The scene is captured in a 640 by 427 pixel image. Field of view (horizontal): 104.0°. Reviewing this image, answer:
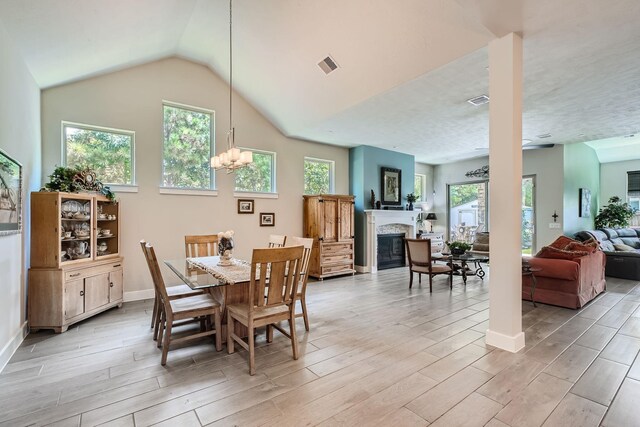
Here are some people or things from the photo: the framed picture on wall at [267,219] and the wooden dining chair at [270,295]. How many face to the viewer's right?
0

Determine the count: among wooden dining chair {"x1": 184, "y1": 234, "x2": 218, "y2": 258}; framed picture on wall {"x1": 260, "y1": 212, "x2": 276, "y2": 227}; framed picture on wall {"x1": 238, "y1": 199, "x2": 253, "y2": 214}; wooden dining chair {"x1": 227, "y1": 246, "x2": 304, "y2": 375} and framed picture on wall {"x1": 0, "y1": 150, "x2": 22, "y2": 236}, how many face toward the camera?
3

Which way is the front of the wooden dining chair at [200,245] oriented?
toward the camera

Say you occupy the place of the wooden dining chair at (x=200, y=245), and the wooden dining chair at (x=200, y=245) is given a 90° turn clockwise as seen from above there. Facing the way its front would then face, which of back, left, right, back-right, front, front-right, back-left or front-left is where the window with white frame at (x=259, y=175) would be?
back-right

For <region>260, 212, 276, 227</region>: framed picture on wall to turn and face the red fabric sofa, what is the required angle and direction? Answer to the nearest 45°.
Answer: approximately 45° to its left

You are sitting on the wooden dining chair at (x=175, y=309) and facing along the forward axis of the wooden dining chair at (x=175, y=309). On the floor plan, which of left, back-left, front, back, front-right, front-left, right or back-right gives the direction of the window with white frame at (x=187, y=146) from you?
left

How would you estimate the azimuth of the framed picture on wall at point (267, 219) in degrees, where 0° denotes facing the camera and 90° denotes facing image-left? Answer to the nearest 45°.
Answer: approximately 0°

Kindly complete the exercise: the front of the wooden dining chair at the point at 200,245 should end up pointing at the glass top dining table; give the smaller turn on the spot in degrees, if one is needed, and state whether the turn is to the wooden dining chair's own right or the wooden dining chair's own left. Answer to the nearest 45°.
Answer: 0° — it already faces it

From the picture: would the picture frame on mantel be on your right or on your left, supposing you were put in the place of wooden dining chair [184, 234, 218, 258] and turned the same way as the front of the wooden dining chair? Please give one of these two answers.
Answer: on your left

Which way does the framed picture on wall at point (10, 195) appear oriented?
to the viewer's right

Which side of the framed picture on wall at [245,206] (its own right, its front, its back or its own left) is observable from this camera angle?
front

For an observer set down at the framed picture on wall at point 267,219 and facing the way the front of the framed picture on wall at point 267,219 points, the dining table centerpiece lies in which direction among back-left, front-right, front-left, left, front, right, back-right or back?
front

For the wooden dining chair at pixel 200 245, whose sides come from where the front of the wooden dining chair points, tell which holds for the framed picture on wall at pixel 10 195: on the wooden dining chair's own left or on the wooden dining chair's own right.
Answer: on the wooden dining chair's own right

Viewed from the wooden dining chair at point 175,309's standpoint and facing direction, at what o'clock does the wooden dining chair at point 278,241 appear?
the wooden dining chair at point 278,241 is roughly at 11 o'clock from the wooden dining chair at point 175,309.

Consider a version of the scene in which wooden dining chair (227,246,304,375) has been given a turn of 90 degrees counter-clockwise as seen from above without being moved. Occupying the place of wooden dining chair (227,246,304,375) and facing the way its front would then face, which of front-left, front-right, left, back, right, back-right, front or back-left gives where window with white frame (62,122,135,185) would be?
right

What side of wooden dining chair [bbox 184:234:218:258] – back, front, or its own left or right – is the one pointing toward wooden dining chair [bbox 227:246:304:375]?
front
